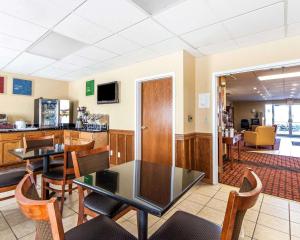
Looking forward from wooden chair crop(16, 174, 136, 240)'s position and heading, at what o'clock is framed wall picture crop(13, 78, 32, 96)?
The framed wall picture is roughly at 10 o'clock from the wooden chair.

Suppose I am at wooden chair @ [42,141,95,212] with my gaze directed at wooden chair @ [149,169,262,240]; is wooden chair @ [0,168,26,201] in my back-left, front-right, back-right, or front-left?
back-right

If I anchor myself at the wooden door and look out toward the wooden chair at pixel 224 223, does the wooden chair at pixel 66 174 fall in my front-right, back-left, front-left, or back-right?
front-right

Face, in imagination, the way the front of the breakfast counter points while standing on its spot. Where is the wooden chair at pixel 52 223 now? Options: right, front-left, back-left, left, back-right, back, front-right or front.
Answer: front

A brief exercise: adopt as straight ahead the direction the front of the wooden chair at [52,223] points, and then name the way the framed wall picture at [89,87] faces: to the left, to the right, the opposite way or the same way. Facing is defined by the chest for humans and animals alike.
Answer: the opposite way

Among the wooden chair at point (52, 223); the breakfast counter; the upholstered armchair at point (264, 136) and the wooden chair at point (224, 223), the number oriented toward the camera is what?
1

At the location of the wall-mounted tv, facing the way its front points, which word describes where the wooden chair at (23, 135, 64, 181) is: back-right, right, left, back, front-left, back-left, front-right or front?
front

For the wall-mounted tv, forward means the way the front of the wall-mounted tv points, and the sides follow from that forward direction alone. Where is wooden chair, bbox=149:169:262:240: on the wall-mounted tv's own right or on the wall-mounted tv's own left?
on the wall-mounted tv's own left

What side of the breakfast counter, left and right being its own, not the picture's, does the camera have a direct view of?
front

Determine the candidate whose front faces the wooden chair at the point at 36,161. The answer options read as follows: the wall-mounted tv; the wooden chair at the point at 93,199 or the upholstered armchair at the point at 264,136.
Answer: the wall-mounted tv

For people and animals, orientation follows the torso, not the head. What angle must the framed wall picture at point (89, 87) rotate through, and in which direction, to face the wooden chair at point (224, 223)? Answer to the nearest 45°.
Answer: approximately 45° to its left

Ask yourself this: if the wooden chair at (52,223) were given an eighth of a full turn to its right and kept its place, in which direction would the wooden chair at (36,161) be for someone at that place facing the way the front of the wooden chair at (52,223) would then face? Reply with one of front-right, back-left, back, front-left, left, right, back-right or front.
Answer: left
